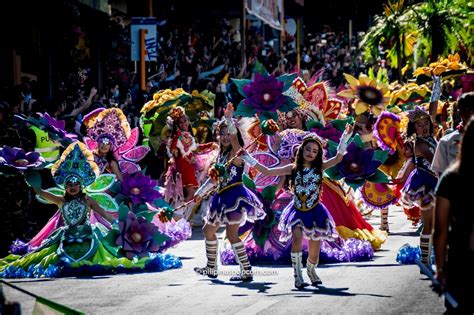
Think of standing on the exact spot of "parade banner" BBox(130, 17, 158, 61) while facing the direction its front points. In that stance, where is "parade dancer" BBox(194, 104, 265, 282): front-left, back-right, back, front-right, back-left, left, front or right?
front

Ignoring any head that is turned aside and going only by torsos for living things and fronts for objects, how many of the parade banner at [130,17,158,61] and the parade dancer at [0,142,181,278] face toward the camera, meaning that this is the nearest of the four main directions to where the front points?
2

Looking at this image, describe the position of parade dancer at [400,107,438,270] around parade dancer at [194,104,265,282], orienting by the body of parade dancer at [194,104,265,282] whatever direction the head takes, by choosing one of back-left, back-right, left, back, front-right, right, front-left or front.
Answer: back-left

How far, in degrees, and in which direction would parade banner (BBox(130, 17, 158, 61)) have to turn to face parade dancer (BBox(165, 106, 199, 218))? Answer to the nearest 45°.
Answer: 0° — it already faces them

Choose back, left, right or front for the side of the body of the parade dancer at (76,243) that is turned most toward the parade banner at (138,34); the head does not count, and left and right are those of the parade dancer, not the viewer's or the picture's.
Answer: back

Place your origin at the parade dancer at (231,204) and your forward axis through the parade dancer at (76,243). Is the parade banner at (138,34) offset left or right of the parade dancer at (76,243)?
right

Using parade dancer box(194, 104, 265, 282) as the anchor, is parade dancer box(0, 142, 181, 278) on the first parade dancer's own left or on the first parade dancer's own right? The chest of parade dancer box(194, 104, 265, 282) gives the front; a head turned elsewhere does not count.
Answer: on the first parade dancer's own right

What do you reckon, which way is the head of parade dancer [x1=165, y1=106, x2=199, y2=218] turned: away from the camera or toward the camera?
toward the camera

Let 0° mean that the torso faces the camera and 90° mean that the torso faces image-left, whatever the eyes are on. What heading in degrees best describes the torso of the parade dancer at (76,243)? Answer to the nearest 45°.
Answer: approximately 0°

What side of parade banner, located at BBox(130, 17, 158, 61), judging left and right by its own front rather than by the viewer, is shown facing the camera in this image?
front

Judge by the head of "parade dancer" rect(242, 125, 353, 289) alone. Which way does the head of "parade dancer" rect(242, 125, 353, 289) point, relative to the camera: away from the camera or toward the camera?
toward the camera
